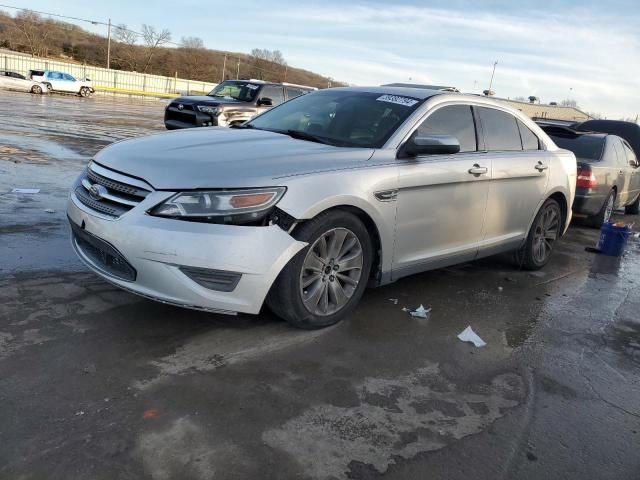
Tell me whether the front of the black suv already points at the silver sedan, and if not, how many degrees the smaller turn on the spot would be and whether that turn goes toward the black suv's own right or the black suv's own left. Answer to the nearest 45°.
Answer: approximately 45° to the black suv's own left

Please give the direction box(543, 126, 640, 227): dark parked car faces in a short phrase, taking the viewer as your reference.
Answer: facing away from the viewer and to the right of the viewer

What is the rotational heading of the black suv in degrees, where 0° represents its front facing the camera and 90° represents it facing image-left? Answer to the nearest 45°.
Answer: approximately 45°

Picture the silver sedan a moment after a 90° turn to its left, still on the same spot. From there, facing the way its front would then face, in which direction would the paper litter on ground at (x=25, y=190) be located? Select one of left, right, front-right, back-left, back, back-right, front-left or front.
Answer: back

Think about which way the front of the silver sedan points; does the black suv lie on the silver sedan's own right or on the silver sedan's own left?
on the silver sedan's own right

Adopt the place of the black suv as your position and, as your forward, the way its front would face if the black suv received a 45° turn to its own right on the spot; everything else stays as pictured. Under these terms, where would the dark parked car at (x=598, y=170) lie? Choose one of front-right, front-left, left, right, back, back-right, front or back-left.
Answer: back-left

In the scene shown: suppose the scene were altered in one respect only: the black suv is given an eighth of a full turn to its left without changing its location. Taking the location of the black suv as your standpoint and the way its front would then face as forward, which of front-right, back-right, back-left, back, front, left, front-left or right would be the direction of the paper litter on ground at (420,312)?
front

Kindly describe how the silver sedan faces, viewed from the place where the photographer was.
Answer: facing the viewer and to the left of the viewer

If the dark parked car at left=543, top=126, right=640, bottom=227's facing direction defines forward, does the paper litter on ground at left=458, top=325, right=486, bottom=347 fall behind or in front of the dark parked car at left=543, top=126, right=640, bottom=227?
behind

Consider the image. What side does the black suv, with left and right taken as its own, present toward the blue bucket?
left

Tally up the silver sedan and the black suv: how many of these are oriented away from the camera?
0

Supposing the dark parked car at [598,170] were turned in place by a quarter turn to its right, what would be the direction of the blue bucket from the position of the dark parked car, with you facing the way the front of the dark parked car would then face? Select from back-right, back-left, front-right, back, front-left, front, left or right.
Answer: front-right
